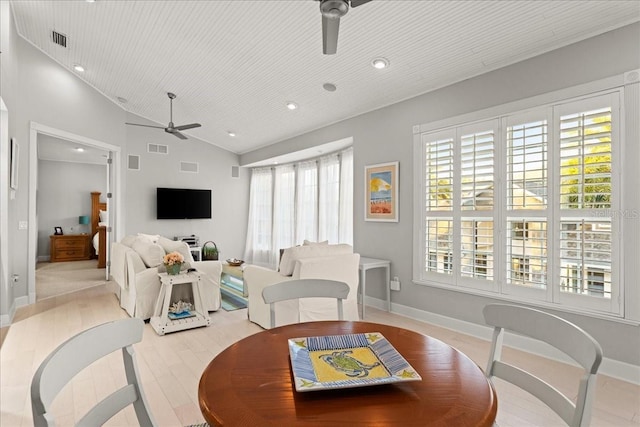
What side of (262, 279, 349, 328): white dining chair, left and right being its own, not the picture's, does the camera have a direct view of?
front

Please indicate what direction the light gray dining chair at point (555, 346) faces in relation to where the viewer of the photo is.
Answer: facing the viewer and to the left of the viewer

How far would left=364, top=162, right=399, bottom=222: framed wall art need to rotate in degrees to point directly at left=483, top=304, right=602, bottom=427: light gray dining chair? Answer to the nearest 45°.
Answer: approximately 45° to its left

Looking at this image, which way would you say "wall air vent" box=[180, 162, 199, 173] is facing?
toward the camera

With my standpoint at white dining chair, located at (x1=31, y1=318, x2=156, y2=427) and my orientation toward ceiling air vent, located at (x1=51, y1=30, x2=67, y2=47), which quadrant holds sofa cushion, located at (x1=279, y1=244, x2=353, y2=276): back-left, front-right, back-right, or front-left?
front-right

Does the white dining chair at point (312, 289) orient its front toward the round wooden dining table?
yes

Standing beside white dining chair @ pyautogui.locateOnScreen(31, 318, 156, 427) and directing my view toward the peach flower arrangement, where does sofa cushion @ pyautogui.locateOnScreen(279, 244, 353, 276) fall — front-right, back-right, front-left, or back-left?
front-right

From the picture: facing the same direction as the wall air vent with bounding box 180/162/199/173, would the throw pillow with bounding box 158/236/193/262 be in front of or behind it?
in front

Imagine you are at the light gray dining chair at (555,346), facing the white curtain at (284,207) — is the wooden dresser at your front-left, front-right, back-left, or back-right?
front-left

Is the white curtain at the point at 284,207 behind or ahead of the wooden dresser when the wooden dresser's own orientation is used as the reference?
ahead

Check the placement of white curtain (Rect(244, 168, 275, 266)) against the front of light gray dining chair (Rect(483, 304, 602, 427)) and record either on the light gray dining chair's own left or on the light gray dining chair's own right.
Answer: on the light gray dining chair's own right

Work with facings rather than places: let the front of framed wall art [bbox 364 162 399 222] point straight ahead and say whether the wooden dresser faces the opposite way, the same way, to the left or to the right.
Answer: to the left

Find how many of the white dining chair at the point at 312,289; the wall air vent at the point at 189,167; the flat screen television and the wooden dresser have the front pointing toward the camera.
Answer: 4
